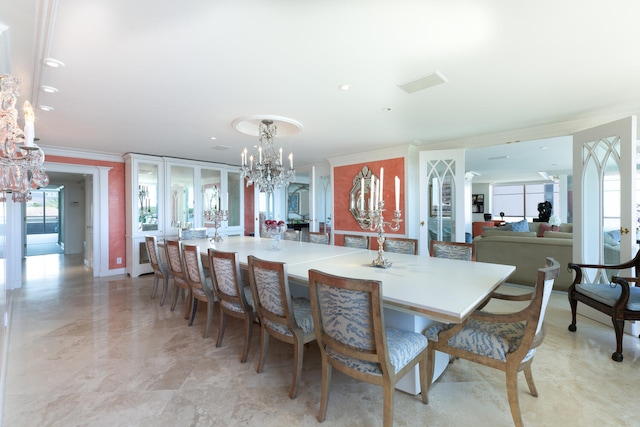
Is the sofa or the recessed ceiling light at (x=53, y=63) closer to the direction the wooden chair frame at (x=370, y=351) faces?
the sofa

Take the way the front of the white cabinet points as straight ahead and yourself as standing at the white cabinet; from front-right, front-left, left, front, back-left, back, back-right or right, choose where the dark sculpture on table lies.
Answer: front-left

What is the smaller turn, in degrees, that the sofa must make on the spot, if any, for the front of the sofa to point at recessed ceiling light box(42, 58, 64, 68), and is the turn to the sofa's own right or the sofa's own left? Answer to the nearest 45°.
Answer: approximately 135° to the sofa's own left

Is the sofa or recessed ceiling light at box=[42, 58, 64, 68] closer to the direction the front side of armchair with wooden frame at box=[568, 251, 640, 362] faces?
the recessed ceiling light

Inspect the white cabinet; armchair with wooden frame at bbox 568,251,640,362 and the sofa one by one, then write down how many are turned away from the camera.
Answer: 1

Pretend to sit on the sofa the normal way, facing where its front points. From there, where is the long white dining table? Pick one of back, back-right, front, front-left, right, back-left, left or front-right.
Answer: back

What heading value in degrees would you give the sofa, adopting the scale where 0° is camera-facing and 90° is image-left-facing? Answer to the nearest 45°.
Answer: approximately 180°

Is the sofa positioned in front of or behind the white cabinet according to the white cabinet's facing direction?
in front

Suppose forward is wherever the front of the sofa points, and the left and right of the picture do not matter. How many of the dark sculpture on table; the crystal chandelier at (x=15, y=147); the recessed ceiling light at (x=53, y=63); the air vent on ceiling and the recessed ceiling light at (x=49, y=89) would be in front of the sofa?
1

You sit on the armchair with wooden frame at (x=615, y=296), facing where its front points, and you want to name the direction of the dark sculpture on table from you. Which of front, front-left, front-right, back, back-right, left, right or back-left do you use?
back-right
